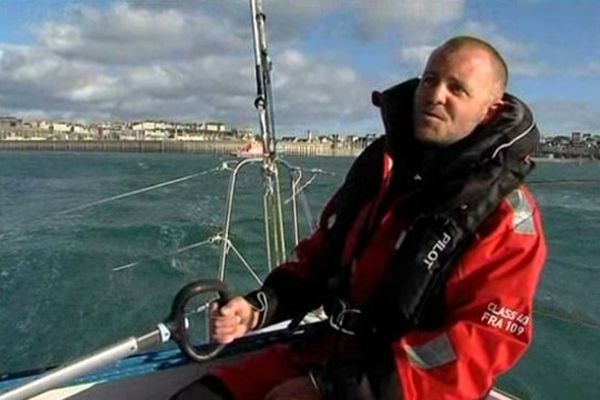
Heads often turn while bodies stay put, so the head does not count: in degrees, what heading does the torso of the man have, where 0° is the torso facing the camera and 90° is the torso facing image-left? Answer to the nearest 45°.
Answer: approximately 45°
